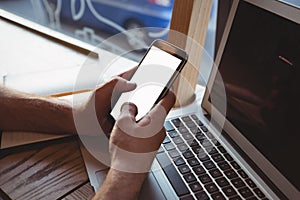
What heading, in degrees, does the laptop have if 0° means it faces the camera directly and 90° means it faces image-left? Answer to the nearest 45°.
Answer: approximately 45°
